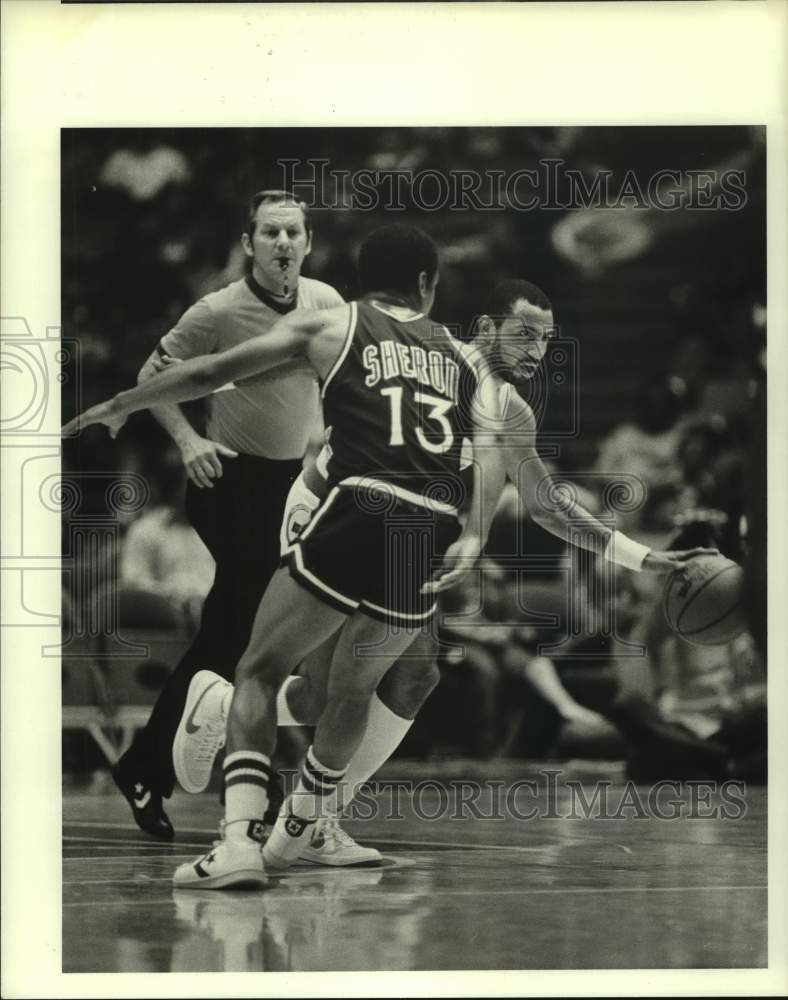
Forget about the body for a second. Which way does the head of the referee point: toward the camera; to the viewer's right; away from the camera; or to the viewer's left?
toward the camera

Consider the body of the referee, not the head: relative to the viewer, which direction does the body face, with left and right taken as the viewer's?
facing the viewer and to the right of the viewer

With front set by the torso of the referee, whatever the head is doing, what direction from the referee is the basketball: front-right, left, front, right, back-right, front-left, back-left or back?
front-left
